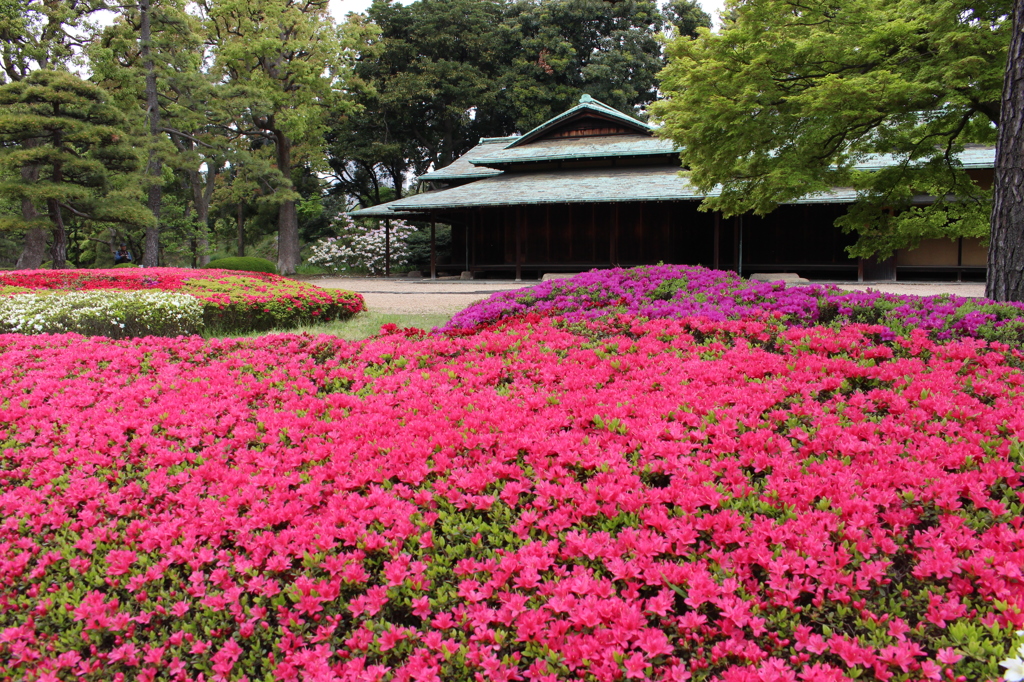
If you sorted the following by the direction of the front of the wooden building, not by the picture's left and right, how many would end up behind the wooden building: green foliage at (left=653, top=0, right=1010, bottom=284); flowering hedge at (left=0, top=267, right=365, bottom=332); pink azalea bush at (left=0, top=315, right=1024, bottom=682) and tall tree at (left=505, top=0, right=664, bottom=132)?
1

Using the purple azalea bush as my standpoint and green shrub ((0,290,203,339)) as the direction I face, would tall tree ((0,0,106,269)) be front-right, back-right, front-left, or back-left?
front-right

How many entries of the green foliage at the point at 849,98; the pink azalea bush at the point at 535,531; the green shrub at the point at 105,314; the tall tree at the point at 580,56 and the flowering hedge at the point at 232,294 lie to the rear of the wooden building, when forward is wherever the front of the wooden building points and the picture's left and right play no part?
1

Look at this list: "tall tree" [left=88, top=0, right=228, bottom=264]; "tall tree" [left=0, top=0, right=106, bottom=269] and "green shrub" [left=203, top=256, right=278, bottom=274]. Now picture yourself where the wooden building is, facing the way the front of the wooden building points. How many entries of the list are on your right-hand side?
3

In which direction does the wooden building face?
toward the camera

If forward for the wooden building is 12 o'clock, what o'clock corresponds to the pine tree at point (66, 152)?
The pine tree is roughly at 2 o'clock from the wooden building.

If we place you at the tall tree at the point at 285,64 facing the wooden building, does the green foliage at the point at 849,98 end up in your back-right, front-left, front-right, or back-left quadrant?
front-right

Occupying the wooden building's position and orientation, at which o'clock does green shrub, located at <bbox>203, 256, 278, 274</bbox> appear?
The green shrub is roughly at 3 o'clock from the wooden building.

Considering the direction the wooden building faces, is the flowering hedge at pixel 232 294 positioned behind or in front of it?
in front

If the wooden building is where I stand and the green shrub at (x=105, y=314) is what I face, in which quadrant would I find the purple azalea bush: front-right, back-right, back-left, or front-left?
front-left

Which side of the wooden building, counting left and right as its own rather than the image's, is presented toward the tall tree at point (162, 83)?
right

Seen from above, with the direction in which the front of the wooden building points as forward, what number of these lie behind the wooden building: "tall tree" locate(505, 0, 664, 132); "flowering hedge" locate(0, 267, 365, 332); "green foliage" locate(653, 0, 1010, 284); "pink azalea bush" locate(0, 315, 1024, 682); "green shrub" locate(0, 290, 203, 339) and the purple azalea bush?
1

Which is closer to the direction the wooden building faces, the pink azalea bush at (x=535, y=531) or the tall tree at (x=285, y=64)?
the pink azalea bush

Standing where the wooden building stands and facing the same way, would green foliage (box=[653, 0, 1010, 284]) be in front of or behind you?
in front
